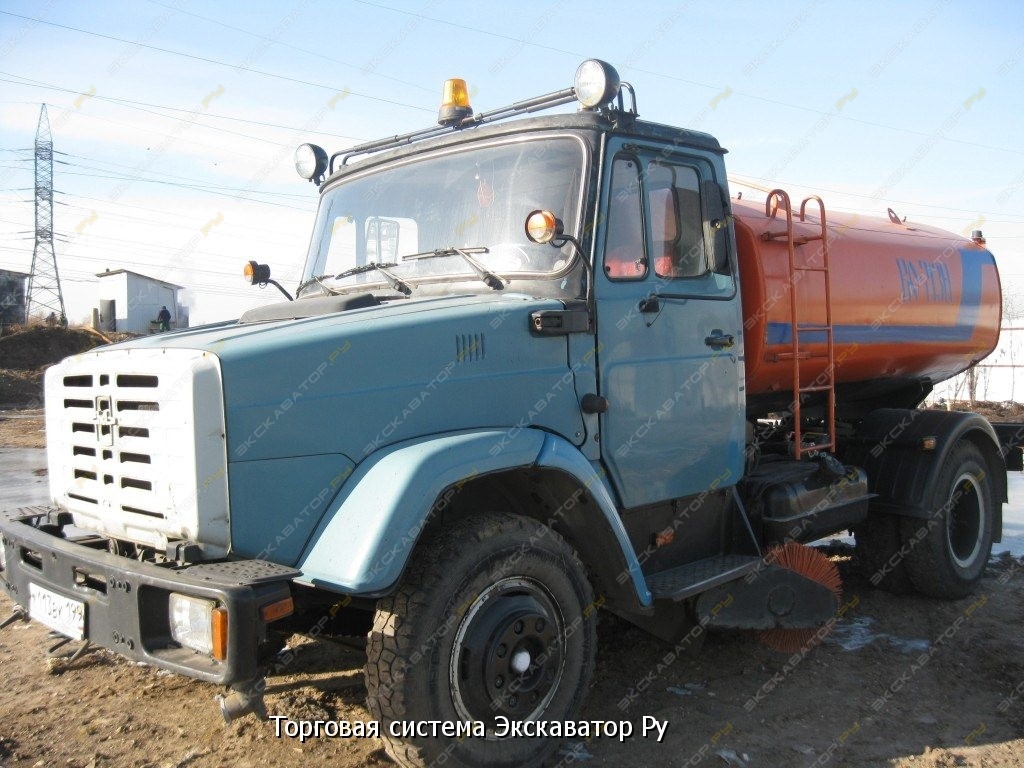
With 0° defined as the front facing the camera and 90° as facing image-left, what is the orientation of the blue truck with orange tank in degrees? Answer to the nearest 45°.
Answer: approximately 45°

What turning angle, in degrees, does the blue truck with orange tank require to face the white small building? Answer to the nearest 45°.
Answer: approximately 90° to its right
